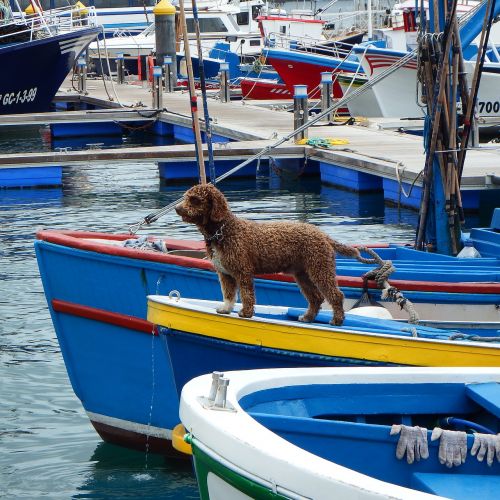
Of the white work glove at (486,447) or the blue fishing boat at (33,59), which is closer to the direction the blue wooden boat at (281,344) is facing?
the blue fishing boat

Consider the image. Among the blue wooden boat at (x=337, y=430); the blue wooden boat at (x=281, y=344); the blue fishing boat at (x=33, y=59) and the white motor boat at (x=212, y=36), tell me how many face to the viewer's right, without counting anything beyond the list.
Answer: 1

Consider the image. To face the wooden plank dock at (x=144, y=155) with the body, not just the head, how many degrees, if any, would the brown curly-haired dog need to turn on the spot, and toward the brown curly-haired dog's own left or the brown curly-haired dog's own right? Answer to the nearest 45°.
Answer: approximately 90° to the brown curly-haired dog's own right

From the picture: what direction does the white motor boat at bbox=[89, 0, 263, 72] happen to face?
to the viewer's left

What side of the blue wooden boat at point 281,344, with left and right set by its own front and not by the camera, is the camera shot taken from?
left

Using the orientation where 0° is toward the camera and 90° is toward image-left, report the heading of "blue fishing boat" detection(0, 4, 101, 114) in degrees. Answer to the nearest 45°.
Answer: approximately 270°

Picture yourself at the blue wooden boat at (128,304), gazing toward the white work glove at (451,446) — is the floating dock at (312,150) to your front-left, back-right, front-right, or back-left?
back-left

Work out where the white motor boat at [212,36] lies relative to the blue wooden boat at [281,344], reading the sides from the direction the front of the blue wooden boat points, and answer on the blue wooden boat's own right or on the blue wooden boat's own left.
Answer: on the blue wooden boat's own right

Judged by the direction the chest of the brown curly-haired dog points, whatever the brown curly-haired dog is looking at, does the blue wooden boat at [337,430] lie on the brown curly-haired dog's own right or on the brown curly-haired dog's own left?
on the brown curly-haired dog's own left

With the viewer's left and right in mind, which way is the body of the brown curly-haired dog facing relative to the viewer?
facing to the left of the viewer

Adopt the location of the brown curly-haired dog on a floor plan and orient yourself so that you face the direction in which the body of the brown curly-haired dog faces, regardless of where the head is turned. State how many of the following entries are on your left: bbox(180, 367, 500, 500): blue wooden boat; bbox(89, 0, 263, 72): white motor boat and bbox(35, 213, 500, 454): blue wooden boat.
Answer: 1

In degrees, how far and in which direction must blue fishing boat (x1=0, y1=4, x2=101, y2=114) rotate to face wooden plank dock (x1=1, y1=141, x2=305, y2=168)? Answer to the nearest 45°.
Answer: approximately 90° to its right

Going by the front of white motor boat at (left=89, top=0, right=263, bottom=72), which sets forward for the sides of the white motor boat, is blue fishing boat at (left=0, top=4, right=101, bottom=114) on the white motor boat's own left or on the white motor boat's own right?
on the white motor boat's own left

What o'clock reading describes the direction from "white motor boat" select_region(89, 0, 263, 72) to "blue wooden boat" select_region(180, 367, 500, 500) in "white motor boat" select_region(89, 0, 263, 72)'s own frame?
The blue wooden boat is roughly at 9 o'clock from the white motor boat.

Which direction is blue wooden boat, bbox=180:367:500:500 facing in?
to the viewer's left

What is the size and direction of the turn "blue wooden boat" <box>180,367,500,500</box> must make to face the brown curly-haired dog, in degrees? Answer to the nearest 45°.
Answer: approximately 90° to its right
